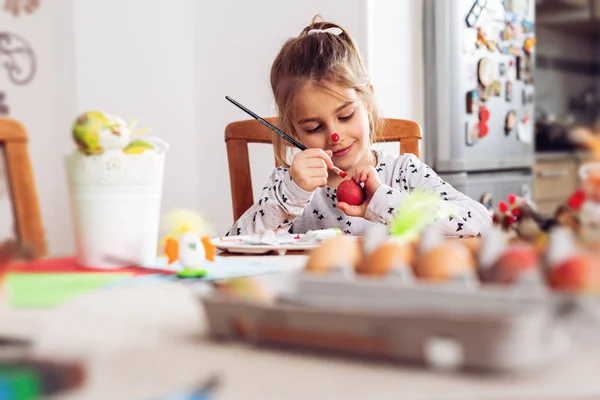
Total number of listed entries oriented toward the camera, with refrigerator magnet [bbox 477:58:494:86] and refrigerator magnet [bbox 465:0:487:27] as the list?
2

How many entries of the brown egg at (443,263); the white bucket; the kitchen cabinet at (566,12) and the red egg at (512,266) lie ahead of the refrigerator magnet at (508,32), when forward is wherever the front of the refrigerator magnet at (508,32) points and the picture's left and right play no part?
3
